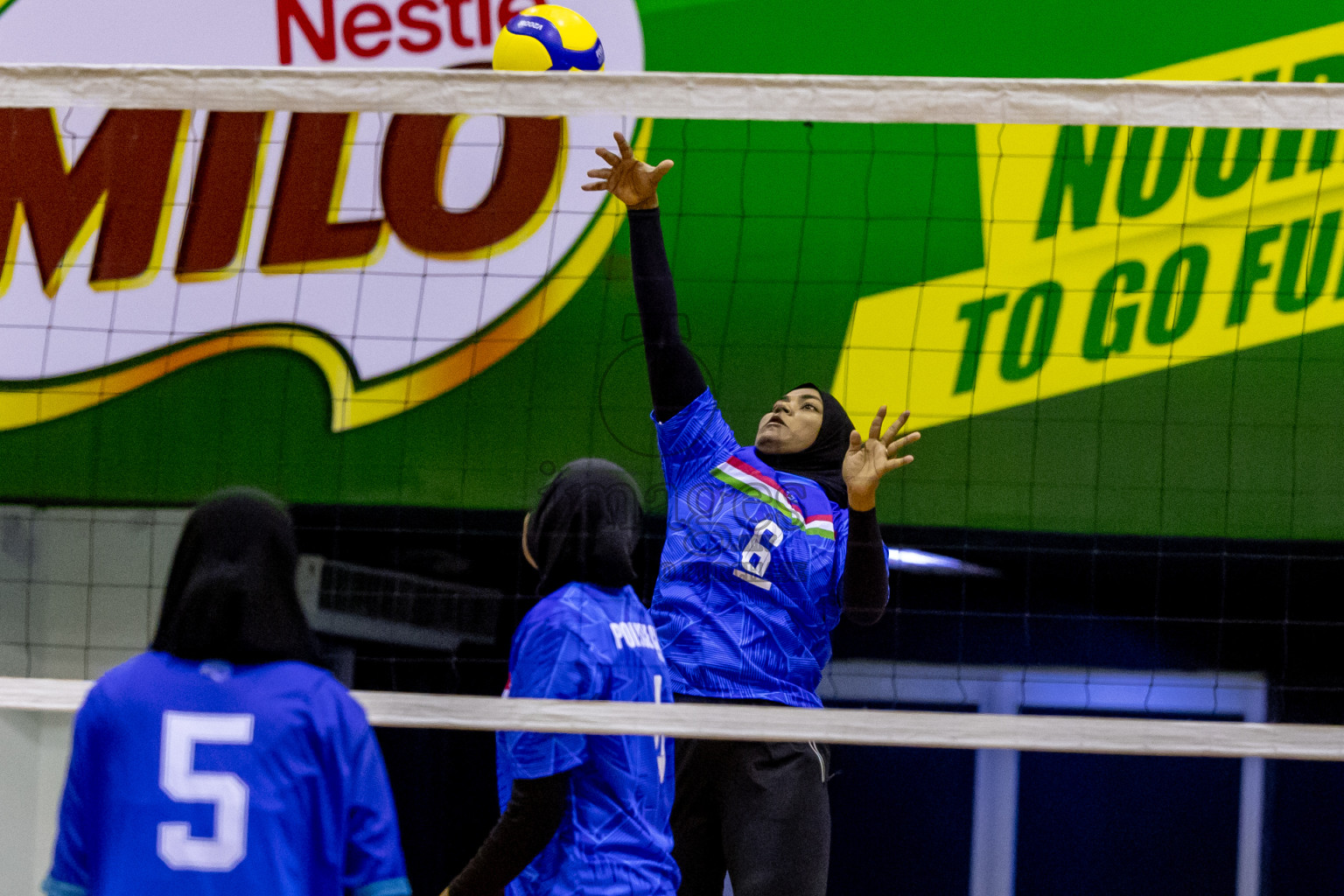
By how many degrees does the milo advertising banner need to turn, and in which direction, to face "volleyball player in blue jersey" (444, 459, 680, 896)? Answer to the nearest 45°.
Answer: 0° — it already faces them

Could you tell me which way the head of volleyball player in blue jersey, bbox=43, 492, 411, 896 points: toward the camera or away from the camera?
away from the camera

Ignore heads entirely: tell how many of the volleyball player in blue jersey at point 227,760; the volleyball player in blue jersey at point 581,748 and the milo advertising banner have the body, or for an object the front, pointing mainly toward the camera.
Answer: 1

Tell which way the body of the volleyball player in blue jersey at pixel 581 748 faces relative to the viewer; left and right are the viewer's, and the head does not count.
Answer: facing away from the viewer and to the left of the viewer

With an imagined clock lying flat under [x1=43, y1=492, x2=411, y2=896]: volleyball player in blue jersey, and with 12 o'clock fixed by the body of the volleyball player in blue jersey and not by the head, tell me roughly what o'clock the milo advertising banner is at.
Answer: The milo advertising banner is roughly at 1 o'clock from the volleyball player in blue jersey.

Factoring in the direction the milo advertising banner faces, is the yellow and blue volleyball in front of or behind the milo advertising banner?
in front

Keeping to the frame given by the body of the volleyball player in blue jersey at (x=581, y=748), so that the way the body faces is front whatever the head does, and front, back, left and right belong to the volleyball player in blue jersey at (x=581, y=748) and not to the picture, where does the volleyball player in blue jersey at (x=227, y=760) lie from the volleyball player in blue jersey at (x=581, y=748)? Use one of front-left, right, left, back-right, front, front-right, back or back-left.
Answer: left

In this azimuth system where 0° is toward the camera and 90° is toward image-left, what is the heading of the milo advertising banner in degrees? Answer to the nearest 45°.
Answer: approximately 0°

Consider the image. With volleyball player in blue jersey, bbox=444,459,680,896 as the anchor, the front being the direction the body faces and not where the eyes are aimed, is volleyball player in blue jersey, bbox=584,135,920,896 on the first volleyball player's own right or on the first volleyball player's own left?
on the first volleyball player's own right

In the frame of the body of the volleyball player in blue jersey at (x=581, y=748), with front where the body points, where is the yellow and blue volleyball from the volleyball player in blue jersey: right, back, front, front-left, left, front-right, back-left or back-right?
front-right

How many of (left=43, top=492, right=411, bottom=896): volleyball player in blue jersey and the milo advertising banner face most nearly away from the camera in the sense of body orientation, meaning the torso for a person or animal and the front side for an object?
1

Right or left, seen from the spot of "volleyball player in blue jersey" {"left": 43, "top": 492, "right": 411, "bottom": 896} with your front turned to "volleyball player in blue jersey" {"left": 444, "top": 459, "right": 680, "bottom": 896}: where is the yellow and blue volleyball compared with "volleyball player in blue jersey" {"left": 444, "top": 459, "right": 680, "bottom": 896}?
left

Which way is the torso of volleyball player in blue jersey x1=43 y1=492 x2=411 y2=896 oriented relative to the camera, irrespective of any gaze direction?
away from the camera

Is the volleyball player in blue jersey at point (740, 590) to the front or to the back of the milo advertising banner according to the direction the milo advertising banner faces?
to the front
